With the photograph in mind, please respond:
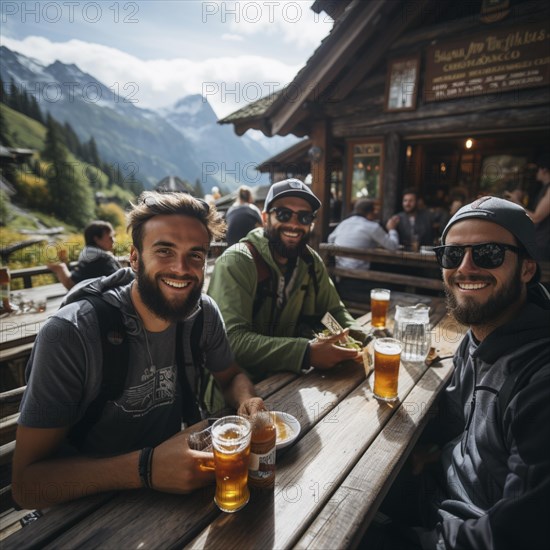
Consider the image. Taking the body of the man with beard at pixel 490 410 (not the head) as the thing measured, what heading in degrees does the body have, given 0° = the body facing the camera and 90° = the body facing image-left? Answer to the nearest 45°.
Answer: approximately 45°

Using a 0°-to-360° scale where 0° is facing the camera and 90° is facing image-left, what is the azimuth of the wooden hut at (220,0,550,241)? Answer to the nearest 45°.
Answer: approximately 45°

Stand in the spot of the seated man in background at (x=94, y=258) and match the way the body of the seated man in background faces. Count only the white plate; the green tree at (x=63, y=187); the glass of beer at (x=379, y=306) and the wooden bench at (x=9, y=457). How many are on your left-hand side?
1

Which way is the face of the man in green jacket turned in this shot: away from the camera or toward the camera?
toward the camera

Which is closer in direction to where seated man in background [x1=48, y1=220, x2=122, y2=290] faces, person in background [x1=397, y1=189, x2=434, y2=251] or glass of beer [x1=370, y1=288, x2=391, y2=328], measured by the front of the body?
the person in background

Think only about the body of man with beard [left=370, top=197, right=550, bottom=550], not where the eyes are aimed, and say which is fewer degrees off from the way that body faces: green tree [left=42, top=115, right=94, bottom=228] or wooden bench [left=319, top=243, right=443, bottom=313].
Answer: the green tree

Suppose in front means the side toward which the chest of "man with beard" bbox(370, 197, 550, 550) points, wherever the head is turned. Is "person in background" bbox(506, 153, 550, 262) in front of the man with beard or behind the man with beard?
behind

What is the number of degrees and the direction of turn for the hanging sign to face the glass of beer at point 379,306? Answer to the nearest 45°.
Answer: approximately 45° to its left

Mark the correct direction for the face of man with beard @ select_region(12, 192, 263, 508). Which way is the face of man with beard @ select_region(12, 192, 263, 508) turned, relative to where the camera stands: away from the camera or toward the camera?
toward the camera

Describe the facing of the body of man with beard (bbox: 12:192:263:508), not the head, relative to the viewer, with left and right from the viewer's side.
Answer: facing the viewer and to the right of the viewer

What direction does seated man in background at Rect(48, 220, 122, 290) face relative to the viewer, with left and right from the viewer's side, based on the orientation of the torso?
facing to the right of the viewer

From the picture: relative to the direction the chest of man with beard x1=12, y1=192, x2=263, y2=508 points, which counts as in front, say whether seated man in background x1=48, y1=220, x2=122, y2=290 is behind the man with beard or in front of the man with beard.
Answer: behind
